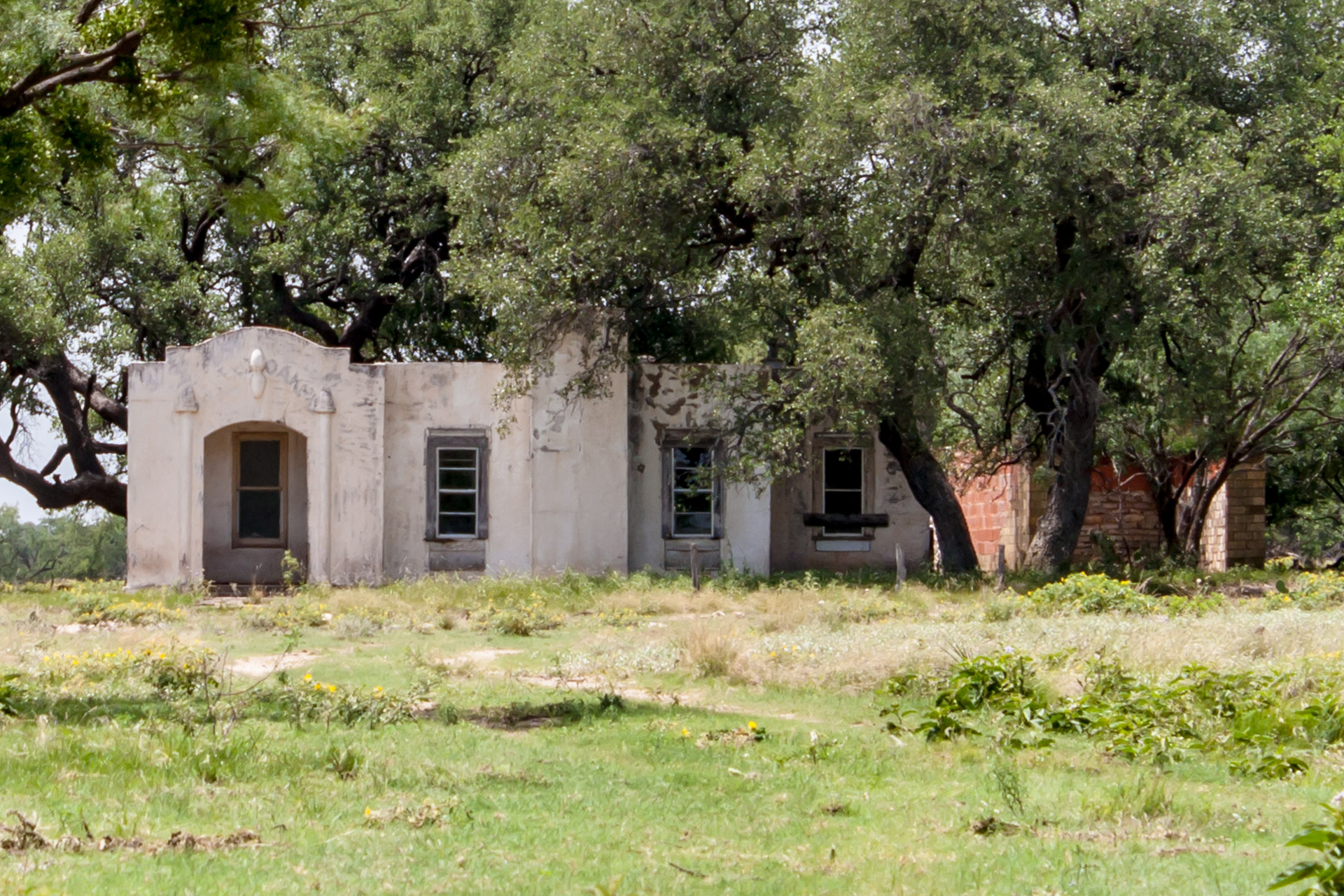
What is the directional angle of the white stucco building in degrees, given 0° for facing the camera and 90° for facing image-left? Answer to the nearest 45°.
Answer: approximately 0°

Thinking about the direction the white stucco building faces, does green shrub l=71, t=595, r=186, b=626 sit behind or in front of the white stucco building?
in front

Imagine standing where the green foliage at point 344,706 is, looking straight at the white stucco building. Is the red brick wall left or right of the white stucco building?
right

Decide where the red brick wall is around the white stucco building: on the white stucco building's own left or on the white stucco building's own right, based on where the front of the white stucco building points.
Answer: on the white stucco building's own left

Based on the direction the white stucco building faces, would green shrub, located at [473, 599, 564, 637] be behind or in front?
in front

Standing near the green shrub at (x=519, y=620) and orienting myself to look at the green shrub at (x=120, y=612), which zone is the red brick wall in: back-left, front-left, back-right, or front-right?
back-right

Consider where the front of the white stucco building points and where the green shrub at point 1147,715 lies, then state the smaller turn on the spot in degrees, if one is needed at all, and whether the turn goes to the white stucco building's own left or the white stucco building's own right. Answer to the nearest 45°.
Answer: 0° — it already faces it

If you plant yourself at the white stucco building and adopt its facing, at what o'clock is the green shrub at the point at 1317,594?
The green shrub is roughly at 10 o'clock from the white stucco building.

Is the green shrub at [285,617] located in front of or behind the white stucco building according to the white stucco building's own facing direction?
in front

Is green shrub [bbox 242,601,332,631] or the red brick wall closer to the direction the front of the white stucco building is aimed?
the green shrub

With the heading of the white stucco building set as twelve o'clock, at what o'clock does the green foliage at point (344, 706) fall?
The green foliage is roughly at 12 o'clock from the white stucco building.

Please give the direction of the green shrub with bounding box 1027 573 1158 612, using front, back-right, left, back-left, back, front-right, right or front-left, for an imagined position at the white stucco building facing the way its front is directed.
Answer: front-left
